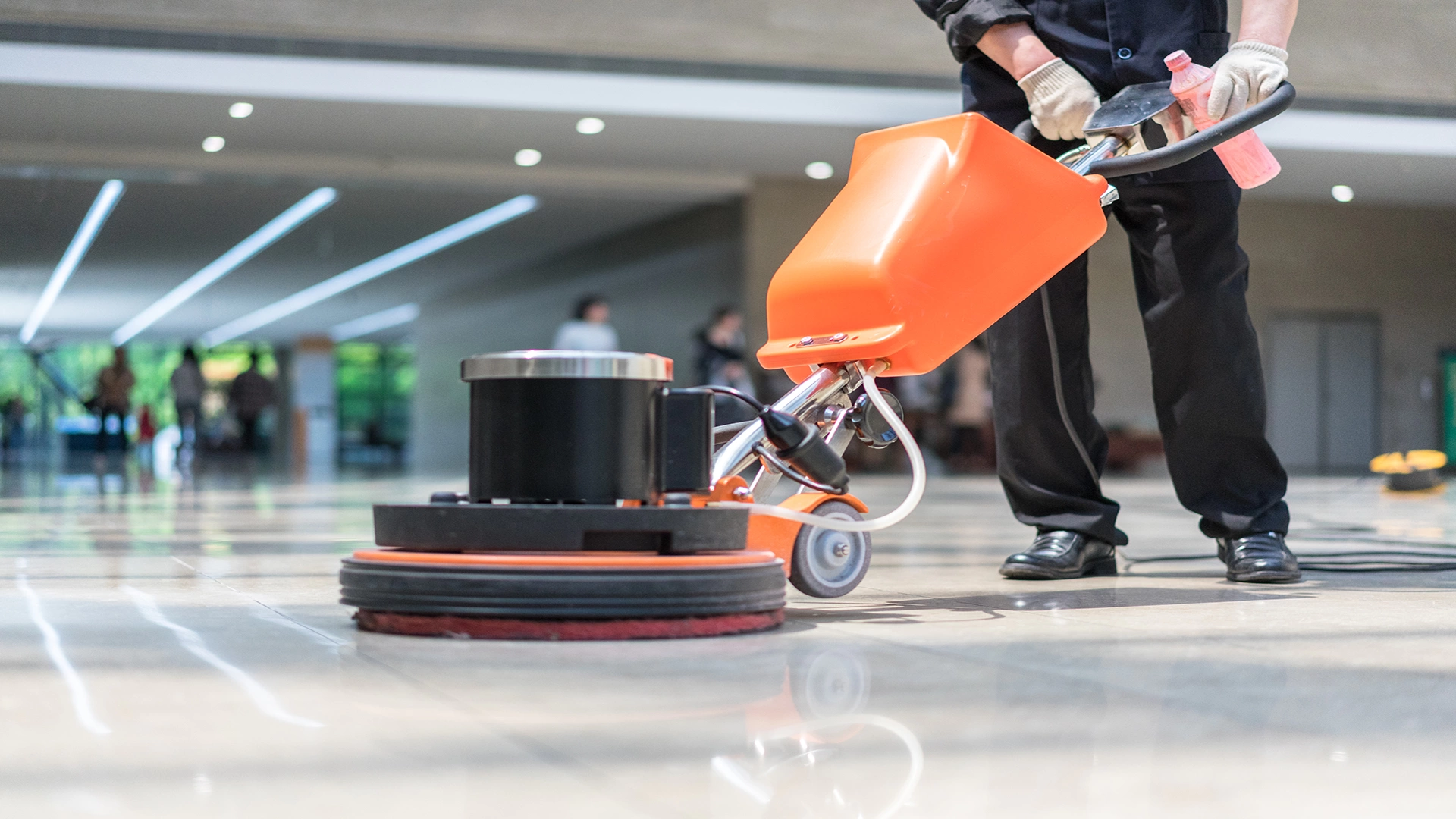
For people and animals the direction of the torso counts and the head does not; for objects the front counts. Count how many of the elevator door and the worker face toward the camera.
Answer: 2

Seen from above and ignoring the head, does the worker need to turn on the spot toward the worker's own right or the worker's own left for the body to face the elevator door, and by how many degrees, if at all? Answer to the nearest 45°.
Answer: approximately 180°

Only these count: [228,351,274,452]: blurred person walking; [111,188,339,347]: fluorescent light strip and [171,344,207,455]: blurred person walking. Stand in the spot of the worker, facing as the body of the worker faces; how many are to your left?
0

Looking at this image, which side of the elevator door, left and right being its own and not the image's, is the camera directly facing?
front

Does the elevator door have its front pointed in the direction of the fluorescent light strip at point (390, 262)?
no

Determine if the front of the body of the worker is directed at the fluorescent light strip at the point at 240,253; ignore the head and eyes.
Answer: no

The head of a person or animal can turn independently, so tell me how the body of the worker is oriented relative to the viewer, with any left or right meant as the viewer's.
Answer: facing the viewer

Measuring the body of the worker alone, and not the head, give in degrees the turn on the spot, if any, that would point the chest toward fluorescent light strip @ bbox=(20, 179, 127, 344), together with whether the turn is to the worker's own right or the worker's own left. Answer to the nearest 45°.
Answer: approximately 135° to the worker's own right

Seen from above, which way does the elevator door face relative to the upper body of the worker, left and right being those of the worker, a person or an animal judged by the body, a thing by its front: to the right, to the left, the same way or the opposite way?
the same way

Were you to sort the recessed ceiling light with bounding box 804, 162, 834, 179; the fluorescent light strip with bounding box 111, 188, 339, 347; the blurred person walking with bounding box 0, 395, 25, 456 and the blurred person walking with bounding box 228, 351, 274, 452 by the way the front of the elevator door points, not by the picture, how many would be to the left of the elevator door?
0

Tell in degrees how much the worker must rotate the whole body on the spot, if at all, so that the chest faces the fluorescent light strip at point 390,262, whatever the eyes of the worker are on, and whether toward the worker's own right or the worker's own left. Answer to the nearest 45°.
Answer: approximately 135° to the worker's own right

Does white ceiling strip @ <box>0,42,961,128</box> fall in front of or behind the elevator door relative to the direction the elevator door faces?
in front

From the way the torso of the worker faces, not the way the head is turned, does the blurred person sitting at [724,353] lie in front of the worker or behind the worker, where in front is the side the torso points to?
behind

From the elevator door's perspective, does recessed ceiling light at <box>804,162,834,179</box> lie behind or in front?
in front

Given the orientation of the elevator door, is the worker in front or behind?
in front

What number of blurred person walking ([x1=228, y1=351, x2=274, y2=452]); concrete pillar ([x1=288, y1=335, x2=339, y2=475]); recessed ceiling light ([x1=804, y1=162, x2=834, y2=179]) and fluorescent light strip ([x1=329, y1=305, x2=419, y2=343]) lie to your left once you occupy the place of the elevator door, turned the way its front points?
0
